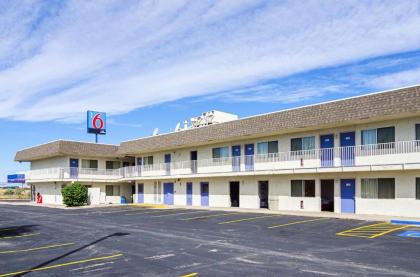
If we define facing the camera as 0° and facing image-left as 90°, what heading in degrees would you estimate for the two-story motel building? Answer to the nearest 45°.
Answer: approximately 45°
